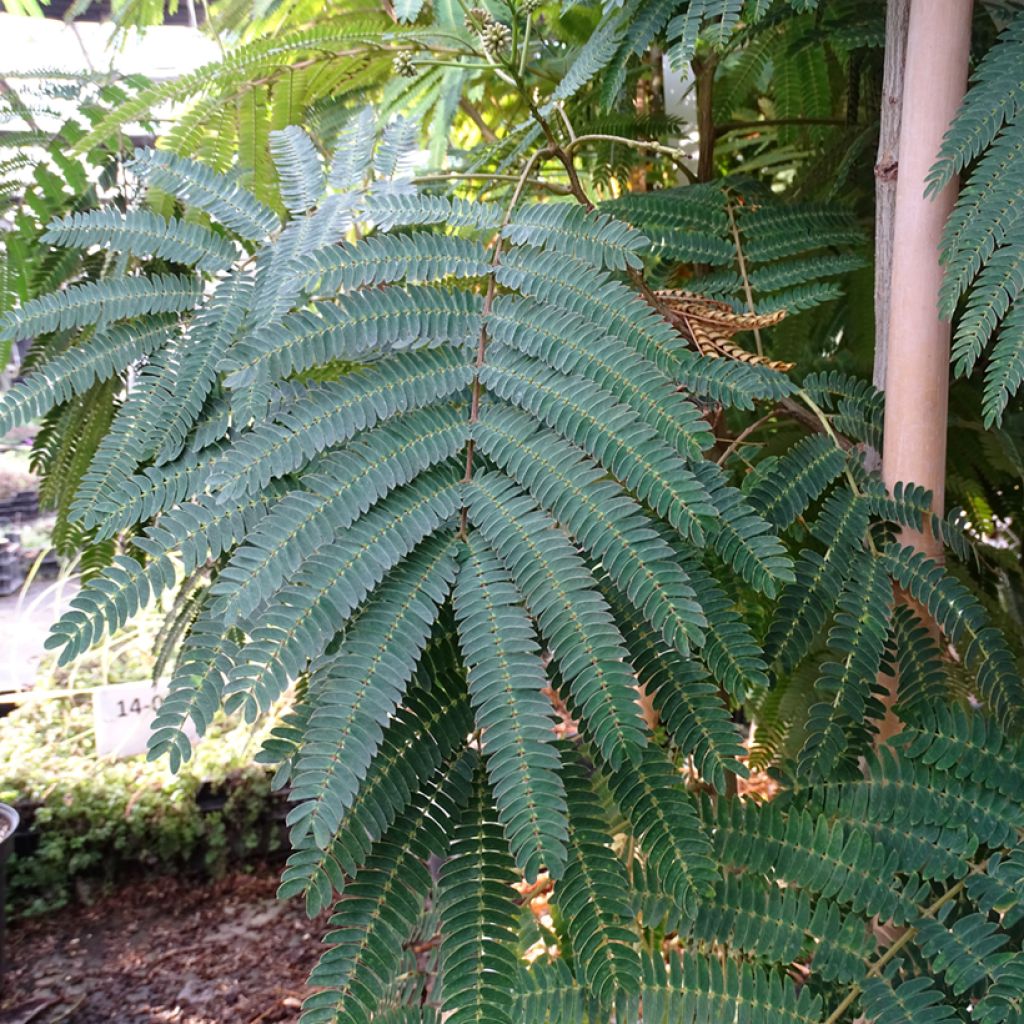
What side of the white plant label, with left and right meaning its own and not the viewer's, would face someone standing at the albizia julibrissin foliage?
front

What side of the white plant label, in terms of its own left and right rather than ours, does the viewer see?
front

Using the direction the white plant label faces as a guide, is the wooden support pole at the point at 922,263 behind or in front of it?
in front
